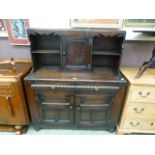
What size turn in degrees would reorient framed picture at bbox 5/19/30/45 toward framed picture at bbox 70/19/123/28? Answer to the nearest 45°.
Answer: approximately 45° to its left

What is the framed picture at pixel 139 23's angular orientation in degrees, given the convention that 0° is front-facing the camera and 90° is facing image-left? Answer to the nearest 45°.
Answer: approximately 0°

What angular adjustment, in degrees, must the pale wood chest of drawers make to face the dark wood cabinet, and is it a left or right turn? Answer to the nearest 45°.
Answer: approximately 90° to its right

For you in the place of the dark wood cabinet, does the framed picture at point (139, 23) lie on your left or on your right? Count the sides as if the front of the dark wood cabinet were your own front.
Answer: on your left

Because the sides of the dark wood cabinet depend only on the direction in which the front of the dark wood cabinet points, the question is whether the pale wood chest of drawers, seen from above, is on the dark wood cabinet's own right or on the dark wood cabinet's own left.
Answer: on the dark wood cabinet's own left

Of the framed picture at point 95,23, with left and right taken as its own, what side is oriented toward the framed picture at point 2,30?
right

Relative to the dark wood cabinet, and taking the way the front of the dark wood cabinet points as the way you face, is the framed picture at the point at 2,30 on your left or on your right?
on your right

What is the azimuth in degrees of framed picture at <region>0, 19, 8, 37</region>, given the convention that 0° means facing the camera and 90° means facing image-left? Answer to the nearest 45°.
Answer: approximately 0°
